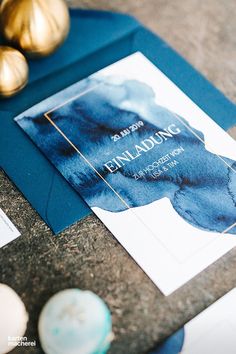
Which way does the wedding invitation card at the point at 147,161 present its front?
toward the camera

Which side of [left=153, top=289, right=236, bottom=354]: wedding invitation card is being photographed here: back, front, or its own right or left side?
front

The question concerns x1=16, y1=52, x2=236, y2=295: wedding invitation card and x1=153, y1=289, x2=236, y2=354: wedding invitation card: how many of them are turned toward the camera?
2
